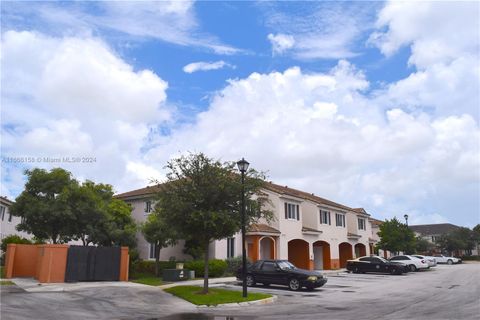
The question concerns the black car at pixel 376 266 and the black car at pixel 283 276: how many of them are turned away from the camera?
0

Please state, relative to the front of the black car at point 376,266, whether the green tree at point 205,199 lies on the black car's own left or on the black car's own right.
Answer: on the black car's own right

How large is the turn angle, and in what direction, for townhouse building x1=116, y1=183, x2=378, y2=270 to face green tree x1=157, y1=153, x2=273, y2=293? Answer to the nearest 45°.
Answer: approximately 45° to its right

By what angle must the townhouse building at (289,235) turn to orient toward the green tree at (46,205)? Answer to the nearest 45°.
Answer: approximately 90° to its right

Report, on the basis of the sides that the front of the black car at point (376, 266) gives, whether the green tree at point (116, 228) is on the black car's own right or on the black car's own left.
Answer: on the black car's own right

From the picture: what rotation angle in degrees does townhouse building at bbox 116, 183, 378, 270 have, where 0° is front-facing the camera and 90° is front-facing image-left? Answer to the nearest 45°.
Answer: approximately 315°

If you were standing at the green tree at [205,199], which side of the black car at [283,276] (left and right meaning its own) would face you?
right

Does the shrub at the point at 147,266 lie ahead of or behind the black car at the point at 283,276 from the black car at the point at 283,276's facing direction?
behind

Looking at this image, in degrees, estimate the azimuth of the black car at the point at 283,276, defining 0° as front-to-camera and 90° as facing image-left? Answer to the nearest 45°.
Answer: approximately 315°
